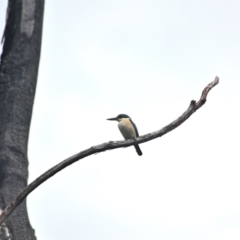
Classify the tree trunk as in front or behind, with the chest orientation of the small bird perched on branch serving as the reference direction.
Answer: in front

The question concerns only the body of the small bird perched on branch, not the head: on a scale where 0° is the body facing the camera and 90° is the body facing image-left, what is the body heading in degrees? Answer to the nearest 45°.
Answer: approximately 45°
